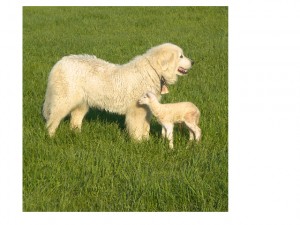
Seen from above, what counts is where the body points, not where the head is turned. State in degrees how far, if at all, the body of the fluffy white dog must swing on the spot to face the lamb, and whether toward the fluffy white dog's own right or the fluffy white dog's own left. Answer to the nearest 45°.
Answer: approximately 45° to the fluffy white dog's own right

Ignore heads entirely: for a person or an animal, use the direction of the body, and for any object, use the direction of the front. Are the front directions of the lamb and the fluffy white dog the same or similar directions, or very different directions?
very different directions

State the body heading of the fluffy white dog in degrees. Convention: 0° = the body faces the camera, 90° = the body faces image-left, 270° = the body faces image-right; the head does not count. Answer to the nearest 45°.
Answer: approximately 270°

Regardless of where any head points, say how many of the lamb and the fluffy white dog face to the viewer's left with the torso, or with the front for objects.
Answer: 1

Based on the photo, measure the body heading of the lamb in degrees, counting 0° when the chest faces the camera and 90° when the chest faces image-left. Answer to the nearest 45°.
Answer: approximately 90°

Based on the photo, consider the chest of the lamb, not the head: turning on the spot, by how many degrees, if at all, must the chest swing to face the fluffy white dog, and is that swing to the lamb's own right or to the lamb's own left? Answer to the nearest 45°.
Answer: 0° — it already faces it
